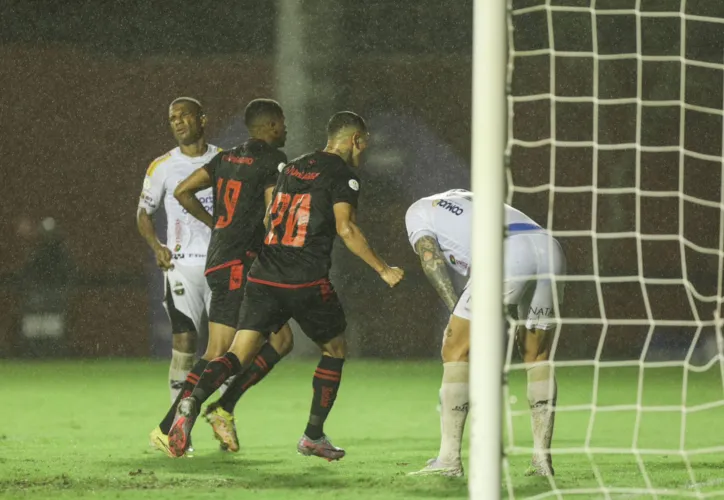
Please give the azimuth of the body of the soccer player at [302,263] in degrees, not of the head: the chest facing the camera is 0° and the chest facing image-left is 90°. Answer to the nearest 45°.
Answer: approximately 225°

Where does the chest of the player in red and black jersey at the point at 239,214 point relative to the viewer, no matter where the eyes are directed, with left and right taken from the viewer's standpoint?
facing away from the viewer and to the right of the viewer

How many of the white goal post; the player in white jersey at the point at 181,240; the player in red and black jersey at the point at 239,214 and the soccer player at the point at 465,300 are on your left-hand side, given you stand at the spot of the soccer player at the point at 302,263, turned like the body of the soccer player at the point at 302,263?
2

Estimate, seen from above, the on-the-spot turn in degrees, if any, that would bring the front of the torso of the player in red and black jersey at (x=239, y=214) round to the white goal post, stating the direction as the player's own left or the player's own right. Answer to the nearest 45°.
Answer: approximately 135° to the player's own right

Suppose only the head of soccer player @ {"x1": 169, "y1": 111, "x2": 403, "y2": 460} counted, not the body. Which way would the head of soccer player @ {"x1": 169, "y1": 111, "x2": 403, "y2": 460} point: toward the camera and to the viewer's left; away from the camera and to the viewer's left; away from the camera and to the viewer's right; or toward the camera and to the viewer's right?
away from the camera and to the viewer's right

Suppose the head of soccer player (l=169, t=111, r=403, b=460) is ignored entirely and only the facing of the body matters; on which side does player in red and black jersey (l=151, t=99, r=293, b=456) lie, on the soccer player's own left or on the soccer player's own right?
on the soccer player's own left

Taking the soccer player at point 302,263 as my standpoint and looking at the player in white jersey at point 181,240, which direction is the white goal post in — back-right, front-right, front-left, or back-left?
back-left

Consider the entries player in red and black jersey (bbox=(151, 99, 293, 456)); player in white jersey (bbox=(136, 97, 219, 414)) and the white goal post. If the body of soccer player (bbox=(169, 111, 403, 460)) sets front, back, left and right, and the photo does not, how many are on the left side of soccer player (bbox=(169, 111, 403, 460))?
2

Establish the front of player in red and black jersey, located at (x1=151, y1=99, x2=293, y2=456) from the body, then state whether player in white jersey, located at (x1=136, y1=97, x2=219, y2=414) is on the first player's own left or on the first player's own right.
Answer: on the first player's own left

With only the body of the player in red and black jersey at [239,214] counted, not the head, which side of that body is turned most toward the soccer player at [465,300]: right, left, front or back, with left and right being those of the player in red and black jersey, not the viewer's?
right

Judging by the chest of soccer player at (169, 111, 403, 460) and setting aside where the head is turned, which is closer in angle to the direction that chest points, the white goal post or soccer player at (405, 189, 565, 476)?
the soccer player
